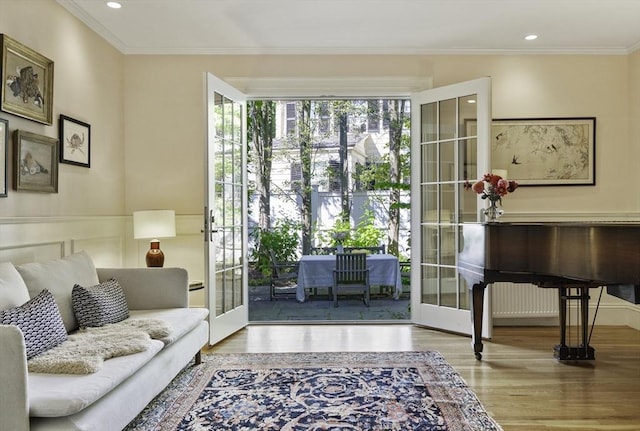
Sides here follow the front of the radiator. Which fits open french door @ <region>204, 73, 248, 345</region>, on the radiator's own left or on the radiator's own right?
on the radiator's own right

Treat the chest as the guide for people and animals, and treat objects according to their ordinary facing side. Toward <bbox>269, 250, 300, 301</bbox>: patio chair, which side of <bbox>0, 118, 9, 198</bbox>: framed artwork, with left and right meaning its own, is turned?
left

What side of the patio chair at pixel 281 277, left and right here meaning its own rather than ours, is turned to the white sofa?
right

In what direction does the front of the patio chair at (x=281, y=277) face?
to the viewer's right

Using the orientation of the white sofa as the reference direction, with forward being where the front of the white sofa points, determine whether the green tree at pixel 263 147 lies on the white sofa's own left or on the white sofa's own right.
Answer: on the white sofa's own left

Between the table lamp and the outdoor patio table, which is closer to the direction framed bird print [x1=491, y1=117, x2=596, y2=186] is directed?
the table lamp
